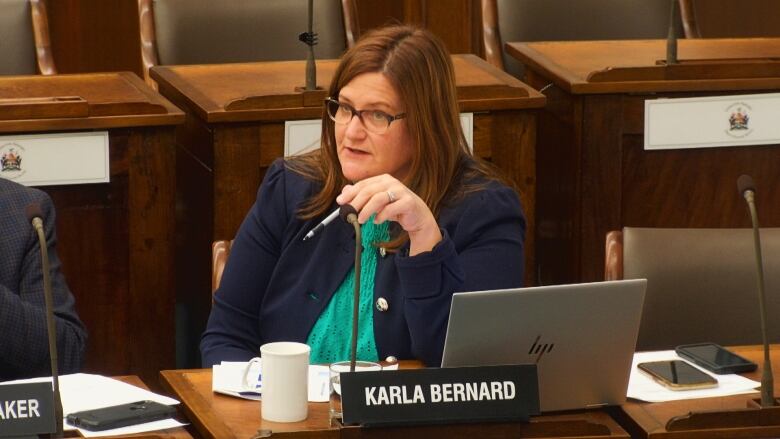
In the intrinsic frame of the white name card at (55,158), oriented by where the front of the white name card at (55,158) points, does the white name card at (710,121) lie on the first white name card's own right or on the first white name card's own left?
on the first white name card's own left

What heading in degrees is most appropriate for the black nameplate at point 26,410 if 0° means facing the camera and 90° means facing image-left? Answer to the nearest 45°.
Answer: approximately 0°

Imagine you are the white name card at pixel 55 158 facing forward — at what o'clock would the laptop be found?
The laptop is roughly at 11 o'clock from the white name card.

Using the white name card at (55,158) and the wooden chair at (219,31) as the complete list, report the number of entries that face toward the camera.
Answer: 2

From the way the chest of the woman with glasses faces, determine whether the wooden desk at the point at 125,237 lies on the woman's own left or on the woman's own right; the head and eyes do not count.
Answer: on the woman's own right

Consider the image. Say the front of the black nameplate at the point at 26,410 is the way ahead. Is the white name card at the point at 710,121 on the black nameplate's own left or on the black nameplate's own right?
on the black nameplate's own left

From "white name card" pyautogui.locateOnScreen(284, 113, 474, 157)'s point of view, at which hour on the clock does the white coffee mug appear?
The white coffee mug is roughly at 12 o'clock from the white name card.

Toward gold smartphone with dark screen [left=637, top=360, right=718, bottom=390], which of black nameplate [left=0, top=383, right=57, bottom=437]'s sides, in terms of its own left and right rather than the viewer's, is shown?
left
